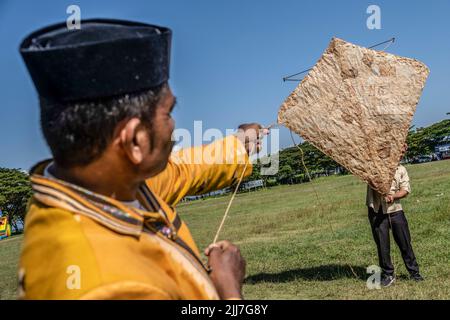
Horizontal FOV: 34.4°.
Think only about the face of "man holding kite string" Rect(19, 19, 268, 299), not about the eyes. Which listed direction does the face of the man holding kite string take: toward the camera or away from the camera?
away from the camera

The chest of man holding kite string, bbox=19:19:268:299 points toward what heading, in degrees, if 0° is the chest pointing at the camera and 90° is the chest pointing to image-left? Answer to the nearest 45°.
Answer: approximately 270°

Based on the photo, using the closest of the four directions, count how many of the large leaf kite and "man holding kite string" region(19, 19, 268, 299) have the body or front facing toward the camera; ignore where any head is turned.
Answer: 1

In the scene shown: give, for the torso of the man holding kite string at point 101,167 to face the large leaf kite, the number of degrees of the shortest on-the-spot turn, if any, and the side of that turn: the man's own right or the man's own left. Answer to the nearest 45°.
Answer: approximately 45° to the man's own left

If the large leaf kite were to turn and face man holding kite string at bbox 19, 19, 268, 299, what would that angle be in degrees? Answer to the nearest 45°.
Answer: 0° — it already faces them

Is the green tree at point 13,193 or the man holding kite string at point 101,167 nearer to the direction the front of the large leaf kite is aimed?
the man holding kite string

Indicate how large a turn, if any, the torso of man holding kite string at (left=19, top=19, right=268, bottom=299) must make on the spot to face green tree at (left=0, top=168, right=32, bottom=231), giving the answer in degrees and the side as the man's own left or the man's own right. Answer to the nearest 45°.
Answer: approximately 90° to the man's own left

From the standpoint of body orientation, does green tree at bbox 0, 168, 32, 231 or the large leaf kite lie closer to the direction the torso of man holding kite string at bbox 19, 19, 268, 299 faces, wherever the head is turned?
the large leaf kite

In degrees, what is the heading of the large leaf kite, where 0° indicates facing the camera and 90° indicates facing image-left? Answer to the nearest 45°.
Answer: approximately 0°
